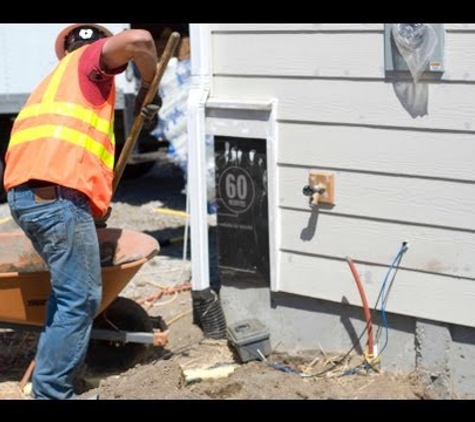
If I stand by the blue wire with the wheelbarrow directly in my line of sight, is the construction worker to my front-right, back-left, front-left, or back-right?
front-left

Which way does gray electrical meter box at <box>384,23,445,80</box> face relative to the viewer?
toward the camera

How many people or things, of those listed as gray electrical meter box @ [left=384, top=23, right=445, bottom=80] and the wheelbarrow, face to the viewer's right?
1

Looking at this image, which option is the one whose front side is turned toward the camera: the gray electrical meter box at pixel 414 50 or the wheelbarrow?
the gray electrical meter box

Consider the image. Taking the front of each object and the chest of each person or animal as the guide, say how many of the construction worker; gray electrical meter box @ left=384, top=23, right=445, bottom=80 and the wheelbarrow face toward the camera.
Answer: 1

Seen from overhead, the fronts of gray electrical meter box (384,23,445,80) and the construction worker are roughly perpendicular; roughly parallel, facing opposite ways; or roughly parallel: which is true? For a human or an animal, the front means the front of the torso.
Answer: roughly parallel, facing opposite ways

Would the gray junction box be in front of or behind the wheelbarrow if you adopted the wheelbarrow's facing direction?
in front

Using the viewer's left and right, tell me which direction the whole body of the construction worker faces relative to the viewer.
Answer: facing away from the viewer and to the right of the viewer

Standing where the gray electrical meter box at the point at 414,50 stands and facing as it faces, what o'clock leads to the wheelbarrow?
The wheelbarrow is roughly at 3 o'clock from the gray electrical meter box.

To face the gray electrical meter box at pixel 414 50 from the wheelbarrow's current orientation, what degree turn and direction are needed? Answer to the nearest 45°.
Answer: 0° — it already faces it

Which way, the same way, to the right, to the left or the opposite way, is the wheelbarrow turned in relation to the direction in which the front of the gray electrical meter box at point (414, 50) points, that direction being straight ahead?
to the left

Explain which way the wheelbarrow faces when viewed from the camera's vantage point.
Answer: facing to the right of the viewer

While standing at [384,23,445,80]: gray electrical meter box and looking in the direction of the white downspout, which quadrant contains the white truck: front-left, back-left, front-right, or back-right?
front-right
